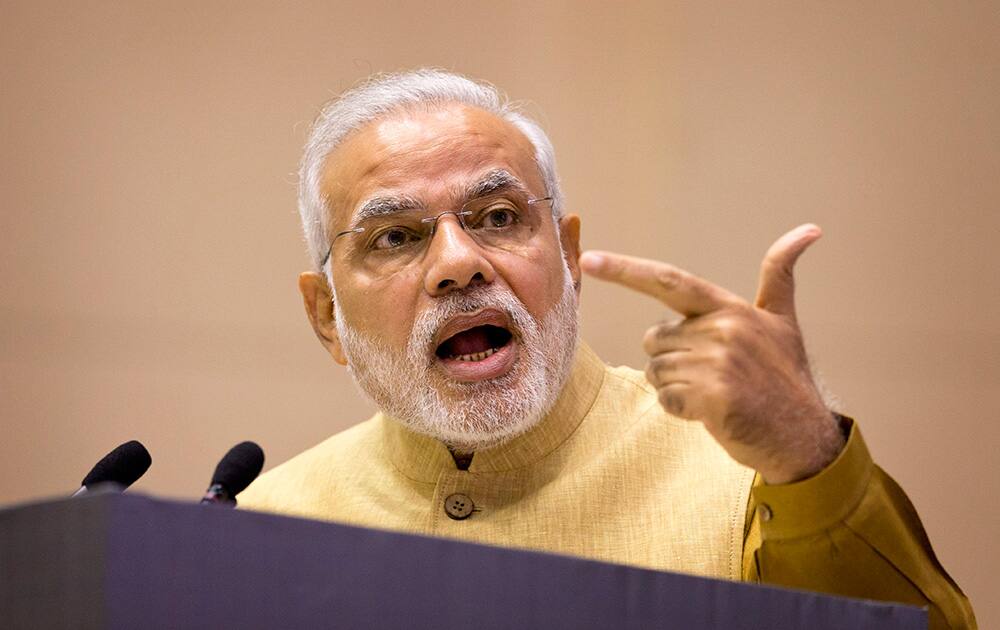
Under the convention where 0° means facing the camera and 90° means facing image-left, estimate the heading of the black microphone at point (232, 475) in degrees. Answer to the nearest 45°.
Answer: approximately 270°

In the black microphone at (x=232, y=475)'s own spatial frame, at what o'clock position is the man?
The man is roughly at 11 o'clock from the black microphone.

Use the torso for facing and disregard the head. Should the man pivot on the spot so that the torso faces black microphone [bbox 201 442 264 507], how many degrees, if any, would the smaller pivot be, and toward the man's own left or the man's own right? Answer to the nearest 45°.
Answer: approximately 45° to the man's own right

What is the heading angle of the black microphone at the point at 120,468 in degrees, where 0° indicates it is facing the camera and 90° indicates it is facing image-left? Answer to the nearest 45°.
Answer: approximately 270°

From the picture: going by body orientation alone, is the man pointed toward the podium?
yes

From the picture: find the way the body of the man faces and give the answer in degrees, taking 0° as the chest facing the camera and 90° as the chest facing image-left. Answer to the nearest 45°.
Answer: approximately 0°

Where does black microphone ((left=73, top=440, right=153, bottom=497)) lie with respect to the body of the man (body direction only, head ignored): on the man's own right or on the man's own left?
on the man's own right
